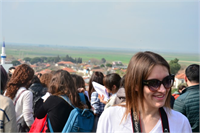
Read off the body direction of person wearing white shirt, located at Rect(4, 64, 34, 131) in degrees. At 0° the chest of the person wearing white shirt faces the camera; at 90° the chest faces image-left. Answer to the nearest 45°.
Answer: approximately 225°

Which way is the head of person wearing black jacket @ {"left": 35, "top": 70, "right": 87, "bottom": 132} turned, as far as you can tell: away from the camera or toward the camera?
away from the camera

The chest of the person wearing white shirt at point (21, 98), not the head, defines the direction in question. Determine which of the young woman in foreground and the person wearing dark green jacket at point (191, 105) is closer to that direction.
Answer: the person wearing dark green jacket

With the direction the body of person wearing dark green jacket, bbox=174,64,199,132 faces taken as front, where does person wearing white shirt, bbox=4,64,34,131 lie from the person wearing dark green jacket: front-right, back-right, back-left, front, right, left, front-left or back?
front-left

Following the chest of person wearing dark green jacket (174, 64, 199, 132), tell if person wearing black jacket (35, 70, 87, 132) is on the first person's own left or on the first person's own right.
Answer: on the first person's own left

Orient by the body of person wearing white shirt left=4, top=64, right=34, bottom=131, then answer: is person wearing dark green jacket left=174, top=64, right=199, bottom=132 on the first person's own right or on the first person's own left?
on the first person's own right

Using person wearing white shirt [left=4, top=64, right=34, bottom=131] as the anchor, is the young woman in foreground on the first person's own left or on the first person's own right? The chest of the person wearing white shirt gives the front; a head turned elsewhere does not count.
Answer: on the first person's own right

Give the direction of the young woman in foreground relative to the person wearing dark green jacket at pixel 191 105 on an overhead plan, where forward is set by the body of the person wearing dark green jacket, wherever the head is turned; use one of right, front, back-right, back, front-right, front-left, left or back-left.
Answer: back-left

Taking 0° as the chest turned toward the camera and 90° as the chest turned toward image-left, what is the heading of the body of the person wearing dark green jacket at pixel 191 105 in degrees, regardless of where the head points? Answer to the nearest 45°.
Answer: approximately 135°
